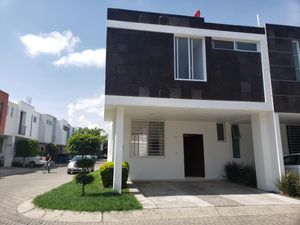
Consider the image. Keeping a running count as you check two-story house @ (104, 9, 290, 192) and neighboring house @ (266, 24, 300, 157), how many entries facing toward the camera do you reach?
2

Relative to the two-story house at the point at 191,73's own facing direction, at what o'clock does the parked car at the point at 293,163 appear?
The parked car is roughly at 8 o'clock from the two-story house.

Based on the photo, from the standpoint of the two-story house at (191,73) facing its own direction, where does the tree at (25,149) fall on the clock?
The tree is roughly at 4 o'clock from the two-story house.

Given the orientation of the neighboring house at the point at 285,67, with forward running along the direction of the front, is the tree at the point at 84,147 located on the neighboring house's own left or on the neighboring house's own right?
on the neighboring house's own right

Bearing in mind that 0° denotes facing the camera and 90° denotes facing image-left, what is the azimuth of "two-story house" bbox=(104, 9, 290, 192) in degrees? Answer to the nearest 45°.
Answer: approximately 0°

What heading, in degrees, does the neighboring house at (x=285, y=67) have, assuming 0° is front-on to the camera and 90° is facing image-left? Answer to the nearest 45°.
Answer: approximately 0°

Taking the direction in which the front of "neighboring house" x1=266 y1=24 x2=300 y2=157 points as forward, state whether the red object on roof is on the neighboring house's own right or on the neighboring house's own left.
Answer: on the neighboring house's own right

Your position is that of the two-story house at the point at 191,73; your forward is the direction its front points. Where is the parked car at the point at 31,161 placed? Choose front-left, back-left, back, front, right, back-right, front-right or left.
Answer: back-right
